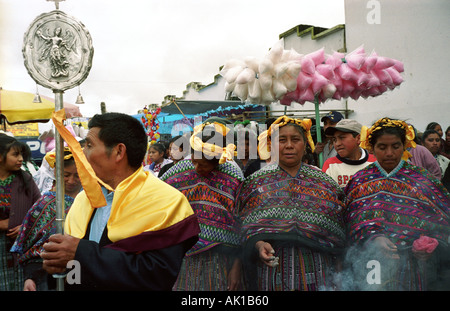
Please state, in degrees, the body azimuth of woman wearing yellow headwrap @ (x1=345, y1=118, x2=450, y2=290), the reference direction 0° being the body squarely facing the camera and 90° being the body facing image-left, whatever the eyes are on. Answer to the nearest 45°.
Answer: approximately 0°

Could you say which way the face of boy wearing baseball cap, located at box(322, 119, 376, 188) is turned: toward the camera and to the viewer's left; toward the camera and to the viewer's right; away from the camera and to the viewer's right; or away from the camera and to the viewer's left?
toward the camera and to the viewer's left

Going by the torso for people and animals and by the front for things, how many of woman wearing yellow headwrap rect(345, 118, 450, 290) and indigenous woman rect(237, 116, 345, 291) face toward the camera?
2

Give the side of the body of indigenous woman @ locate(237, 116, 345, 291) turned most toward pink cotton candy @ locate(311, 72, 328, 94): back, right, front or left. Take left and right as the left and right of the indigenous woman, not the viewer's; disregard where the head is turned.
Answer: back

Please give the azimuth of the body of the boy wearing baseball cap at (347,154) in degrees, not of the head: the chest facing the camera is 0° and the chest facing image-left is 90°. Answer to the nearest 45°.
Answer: approximately 45°
